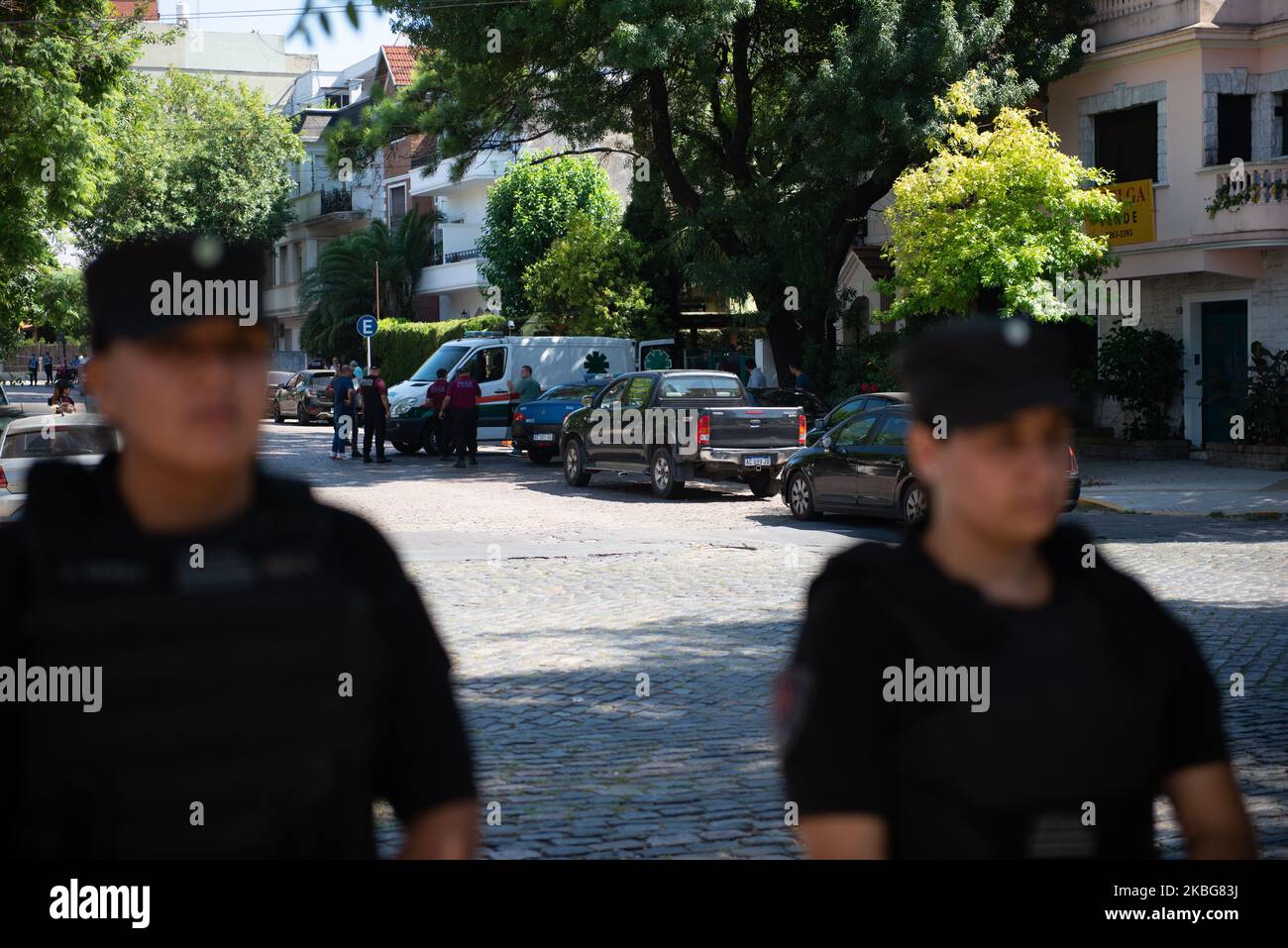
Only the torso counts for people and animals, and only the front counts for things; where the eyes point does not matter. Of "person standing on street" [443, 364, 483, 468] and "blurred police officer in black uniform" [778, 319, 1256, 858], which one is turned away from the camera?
the person standing on street

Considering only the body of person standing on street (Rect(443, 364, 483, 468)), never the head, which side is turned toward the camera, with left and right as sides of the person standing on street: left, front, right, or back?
back

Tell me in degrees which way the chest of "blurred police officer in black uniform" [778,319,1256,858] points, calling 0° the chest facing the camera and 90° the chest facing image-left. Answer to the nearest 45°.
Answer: approximately 315°

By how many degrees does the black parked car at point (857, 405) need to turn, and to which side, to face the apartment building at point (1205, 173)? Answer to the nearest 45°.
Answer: approximately 135° to its right

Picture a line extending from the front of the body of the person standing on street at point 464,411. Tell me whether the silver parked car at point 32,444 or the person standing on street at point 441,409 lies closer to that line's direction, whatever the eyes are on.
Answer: the person standing on street

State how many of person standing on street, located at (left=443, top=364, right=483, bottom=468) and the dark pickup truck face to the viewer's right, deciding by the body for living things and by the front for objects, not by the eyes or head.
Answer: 0

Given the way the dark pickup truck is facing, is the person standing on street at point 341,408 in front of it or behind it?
in front

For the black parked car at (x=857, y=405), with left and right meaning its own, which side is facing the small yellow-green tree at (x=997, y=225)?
right
